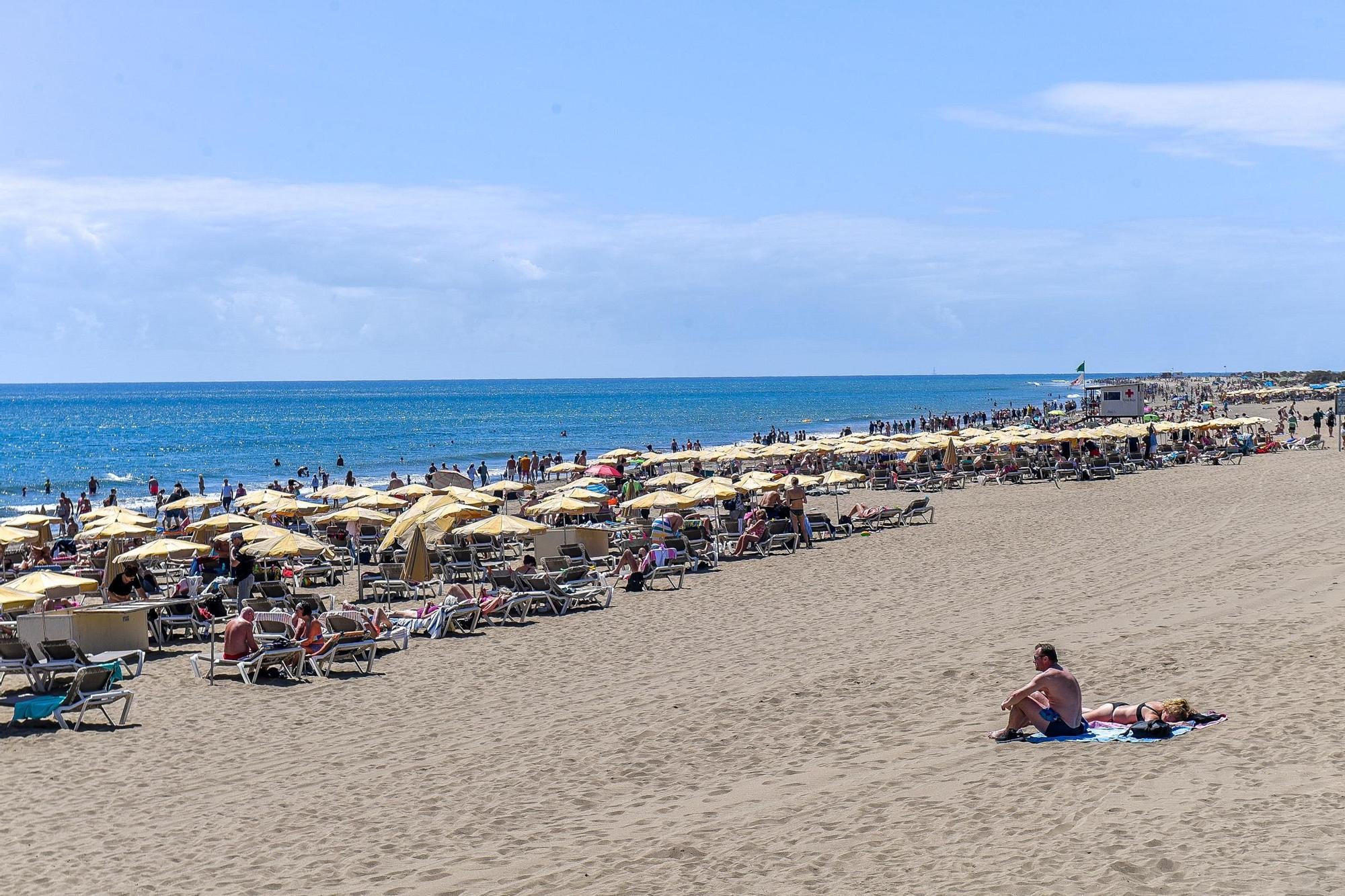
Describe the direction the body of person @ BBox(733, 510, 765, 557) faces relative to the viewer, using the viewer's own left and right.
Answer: facing to the left of the viewer

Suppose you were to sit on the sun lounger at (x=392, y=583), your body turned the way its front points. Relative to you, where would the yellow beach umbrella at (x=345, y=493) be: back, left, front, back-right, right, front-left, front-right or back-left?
back

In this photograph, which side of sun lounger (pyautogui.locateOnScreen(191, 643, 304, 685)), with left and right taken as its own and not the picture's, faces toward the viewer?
left

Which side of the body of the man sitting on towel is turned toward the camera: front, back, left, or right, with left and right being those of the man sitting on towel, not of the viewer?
left

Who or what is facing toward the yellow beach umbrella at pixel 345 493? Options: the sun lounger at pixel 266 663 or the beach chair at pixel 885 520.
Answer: the beach chair

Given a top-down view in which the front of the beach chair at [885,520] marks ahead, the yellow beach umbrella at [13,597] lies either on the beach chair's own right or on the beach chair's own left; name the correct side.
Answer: on the beach chair's own left

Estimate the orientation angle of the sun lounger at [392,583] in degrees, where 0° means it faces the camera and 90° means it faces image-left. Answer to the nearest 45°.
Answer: approximately 0°

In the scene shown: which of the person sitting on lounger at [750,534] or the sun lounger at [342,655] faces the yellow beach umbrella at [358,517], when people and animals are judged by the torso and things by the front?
the person sitting on lounger

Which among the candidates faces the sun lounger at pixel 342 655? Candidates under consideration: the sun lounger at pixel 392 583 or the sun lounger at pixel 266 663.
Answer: the sun lounger at pixel 392 583

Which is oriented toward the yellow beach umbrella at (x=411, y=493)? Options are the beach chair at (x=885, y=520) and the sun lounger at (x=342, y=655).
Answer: the beach chair

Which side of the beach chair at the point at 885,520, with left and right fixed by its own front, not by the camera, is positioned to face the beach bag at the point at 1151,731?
left
